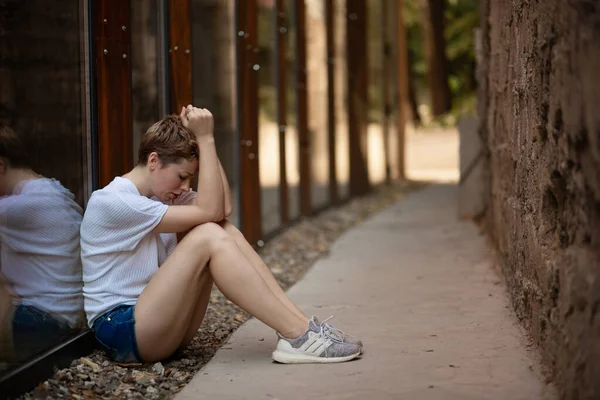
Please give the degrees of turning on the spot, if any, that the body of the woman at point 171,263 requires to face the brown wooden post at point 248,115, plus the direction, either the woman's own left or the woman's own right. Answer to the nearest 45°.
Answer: approximately 90° to the woman's own left

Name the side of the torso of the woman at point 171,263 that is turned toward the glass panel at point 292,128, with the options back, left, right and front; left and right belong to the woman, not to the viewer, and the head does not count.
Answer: left

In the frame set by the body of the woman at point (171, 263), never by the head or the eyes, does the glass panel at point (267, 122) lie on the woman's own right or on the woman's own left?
on the woman's own left

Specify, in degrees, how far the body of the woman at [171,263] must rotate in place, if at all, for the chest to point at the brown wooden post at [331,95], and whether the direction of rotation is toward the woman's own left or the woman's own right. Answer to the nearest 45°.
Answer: approximately 90° to the woman's own left

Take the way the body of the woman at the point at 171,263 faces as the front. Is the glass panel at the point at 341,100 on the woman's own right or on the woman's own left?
on the woman's own left

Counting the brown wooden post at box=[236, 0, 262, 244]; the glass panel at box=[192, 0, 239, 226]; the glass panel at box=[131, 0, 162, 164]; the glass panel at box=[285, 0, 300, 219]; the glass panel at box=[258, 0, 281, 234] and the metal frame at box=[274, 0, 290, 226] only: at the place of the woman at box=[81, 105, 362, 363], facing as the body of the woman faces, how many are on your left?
6

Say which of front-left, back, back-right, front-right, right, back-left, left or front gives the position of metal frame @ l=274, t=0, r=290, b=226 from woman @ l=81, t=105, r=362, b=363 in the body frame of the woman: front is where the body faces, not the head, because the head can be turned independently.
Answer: left

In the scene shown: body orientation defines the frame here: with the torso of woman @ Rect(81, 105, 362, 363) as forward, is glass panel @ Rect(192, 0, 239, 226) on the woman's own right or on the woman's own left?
on the woman's own left

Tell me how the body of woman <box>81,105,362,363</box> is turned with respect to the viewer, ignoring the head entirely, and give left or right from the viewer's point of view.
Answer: facing to the right of the viewer

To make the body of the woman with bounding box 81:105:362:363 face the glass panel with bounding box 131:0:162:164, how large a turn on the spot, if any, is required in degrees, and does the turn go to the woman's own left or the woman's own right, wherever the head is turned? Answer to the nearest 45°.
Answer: approximately 90° to the woman's own left

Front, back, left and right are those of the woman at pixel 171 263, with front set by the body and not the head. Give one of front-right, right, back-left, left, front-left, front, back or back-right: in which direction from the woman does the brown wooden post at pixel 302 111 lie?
left
